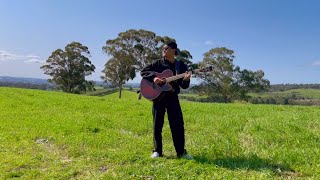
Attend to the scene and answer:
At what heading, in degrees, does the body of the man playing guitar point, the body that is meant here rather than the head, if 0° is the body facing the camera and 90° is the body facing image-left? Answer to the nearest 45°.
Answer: approximately 0°
